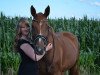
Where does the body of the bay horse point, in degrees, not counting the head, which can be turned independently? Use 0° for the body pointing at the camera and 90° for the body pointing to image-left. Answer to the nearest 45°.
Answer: approximately 45°
